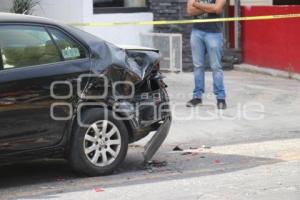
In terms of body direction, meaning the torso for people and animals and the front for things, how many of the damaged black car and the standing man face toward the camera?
1

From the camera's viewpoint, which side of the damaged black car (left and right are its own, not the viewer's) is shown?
left

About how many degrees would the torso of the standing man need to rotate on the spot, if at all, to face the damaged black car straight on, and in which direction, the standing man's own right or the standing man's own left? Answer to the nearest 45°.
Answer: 0° — they already face it

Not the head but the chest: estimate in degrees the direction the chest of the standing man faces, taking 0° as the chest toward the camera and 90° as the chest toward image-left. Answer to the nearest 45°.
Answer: approximately 0°

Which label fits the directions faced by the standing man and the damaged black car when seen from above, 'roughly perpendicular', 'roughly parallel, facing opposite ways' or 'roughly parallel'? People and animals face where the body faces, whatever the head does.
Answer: roughly perpendicular
